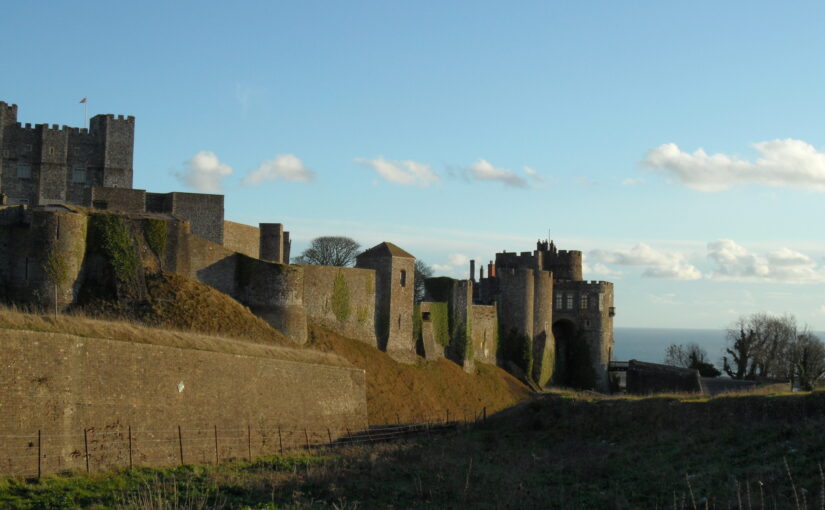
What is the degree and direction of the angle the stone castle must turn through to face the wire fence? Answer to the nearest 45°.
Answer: approximately 45° to its right

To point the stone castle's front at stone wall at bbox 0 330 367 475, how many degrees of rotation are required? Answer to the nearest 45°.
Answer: approximately 45° to its right

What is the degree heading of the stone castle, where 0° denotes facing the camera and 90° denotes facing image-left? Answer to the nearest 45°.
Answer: approximately 315°
